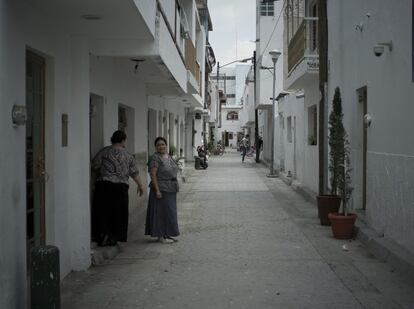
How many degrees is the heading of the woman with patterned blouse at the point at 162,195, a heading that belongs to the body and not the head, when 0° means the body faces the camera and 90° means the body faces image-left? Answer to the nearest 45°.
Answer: approximately 315°

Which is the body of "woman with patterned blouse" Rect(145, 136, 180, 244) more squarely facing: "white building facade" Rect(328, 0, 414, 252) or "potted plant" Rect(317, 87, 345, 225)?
the white building facade

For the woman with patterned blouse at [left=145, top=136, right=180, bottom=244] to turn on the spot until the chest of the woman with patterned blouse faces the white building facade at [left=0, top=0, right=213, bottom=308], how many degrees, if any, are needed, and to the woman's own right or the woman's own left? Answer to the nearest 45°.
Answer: approximately 90° to the woman's own right

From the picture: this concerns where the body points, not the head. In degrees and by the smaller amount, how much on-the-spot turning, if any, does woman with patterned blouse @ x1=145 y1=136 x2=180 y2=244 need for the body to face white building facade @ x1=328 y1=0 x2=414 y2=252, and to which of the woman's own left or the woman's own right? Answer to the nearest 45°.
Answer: approximately 45° to the woman's own left

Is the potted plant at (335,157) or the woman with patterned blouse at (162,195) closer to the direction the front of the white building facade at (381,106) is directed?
the woman with patterned blouse

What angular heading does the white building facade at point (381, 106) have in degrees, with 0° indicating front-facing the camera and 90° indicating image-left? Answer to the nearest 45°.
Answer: approximately 90°

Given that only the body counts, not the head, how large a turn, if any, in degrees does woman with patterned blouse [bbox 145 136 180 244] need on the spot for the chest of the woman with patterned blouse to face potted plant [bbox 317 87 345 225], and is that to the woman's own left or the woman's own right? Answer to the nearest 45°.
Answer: approximately 45° to the woman's own left

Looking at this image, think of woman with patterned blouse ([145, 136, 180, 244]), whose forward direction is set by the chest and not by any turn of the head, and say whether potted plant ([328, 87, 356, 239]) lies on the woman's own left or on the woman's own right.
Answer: on the woman's own left

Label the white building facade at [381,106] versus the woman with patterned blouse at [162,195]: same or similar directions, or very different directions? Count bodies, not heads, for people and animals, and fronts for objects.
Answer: very different directions

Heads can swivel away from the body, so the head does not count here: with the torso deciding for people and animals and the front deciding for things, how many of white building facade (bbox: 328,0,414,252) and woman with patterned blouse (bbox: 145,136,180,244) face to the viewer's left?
1

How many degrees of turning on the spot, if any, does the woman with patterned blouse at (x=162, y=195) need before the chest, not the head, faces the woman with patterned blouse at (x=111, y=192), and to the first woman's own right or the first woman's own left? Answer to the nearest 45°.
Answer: approximately 90° to the first woman's own right

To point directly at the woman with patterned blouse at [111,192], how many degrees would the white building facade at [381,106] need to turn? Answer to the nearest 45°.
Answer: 0° — it already faces them

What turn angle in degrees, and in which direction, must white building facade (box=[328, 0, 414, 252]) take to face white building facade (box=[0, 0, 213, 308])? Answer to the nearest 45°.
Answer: approximately 45° to its left
